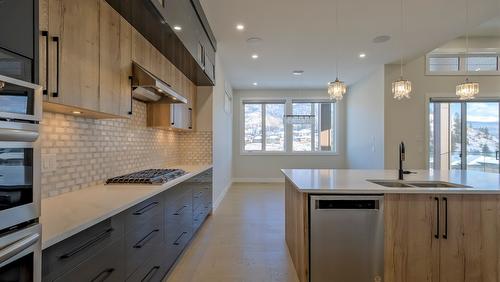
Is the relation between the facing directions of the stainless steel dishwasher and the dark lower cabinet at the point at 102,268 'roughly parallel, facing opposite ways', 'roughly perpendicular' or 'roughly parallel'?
roughly perpendicular

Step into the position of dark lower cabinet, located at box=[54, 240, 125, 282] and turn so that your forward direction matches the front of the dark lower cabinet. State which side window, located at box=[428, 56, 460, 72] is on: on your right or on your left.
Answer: on your left

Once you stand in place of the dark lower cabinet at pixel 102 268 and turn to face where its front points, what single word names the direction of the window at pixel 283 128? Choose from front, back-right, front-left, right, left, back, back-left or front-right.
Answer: left

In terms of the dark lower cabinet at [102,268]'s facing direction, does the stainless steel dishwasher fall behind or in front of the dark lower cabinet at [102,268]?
in front

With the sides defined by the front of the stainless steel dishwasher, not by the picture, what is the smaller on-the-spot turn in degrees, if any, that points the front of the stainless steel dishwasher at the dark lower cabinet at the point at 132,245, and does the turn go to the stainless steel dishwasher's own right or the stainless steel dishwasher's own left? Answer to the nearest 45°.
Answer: approximately 45° to the stainless steel dishwasher's own right

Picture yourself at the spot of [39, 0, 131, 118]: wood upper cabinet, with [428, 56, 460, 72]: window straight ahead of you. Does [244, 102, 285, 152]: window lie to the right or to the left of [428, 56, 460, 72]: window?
left

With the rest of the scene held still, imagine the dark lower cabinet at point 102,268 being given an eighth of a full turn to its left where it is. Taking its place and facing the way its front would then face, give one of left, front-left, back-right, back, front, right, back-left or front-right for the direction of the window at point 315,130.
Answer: front-left

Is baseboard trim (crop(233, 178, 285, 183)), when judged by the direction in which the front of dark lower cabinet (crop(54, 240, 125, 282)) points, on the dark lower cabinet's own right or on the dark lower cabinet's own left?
on the dark lower cabinet's own left

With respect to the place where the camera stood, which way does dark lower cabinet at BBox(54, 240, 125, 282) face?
facing the viewer and to the right of the viewer

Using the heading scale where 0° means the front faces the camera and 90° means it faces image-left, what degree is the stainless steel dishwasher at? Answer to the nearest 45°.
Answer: approximately 0°

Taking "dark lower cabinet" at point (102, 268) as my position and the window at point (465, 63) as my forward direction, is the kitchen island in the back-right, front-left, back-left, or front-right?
front-right

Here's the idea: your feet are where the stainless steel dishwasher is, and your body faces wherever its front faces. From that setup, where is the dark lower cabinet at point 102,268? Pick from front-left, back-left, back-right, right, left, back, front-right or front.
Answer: front-right

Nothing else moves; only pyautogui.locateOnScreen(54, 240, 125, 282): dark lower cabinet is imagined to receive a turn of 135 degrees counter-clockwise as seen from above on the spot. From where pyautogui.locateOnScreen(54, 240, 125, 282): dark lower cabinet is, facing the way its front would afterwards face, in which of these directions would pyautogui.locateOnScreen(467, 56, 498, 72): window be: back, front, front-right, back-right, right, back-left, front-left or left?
right

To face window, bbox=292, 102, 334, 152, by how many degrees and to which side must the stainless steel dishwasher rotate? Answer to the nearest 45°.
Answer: approximately 180°

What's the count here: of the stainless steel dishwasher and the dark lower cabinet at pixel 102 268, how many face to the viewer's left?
0
